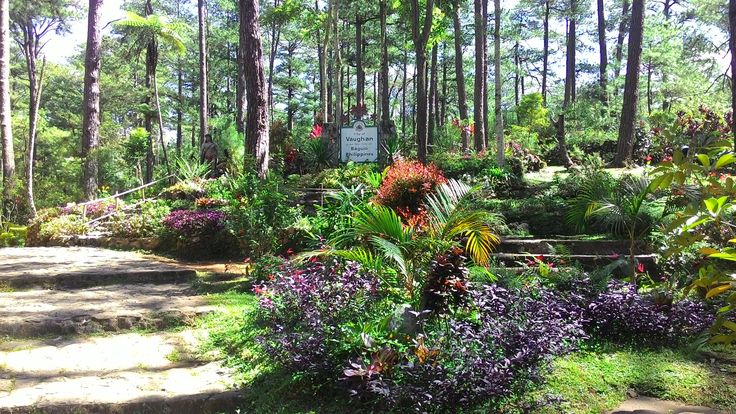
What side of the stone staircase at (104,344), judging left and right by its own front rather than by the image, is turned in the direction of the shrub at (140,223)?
back

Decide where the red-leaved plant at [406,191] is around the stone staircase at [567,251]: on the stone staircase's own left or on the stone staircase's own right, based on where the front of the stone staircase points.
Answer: on the stone staircase's own right

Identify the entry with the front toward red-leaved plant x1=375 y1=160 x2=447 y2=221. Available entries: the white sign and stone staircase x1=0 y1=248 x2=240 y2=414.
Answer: the white sign

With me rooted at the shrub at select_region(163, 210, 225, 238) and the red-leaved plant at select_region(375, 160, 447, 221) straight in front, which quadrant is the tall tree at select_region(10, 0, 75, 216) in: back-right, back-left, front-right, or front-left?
back-left

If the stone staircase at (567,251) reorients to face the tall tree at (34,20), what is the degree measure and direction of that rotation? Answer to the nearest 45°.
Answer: approximately 135° to its right

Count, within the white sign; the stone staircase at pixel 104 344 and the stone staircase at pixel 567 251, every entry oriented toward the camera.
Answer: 3

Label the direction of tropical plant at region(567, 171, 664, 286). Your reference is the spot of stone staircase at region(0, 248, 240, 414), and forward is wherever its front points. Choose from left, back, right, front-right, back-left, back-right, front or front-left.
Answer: left

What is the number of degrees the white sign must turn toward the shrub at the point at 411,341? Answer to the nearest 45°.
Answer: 0° — it already faces it

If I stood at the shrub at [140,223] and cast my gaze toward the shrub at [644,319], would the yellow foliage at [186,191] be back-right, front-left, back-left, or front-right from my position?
back-left

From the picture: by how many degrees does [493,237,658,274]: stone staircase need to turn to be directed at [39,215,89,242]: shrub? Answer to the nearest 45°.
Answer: approximately 90° to its right

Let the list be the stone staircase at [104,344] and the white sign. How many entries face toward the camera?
2

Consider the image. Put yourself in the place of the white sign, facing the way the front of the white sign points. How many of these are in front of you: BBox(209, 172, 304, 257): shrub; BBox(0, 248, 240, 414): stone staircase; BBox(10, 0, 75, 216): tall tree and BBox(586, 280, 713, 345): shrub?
3

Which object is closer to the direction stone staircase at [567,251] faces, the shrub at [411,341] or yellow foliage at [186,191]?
the shrub
